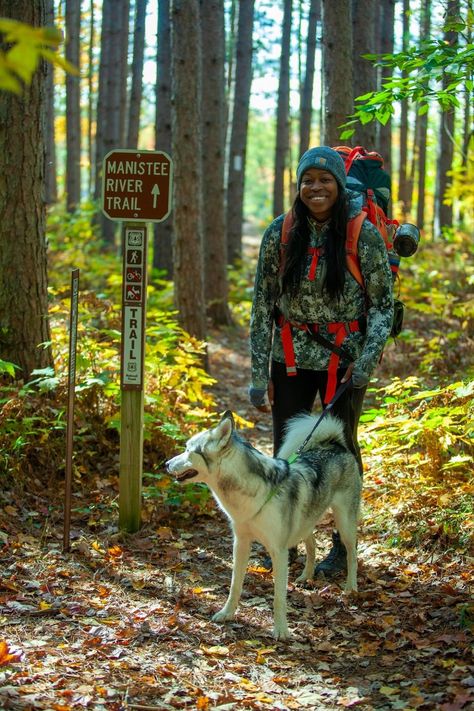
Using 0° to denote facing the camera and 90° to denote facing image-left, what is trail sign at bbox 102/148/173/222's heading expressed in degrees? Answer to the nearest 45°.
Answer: approximately 0°

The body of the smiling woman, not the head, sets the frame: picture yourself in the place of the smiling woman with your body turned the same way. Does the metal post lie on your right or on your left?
on your right

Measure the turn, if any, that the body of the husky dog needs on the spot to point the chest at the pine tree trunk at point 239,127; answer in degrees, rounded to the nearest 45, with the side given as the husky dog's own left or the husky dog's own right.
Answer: approximately 135° to the husky dog's own right

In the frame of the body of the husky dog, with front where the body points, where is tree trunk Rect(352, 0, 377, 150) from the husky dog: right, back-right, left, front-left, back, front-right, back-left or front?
back-right

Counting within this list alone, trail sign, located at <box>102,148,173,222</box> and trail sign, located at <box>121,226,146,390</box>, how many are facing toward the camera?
2

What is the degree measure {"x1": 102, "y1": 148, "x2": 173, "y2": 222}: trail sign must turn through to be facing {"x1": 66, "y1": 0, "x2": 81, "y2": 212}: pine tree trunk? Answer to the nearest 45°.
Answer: approximately 180°

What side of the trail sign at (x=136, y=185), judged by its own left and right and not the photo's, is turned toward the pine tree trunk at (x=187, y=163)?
back

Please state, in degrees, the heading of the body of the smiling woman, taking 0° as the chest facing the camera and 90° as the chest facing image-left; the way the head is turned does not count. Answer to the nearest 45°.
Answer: approximately 0°

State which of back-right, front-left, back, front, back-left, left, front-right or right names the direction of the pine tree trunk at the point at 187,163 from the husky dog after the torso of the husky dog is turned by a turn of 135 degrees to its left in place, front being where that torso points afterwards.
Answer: left

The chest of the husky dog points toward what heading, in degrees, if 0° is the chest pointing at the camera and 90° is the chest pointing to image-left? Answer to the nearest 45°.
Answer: approximately 45°

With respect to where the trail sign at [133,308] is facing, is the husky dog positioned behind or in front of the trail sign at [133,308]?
in front

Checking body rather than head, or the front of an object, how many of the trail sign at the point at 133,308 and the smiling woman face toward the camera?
2
